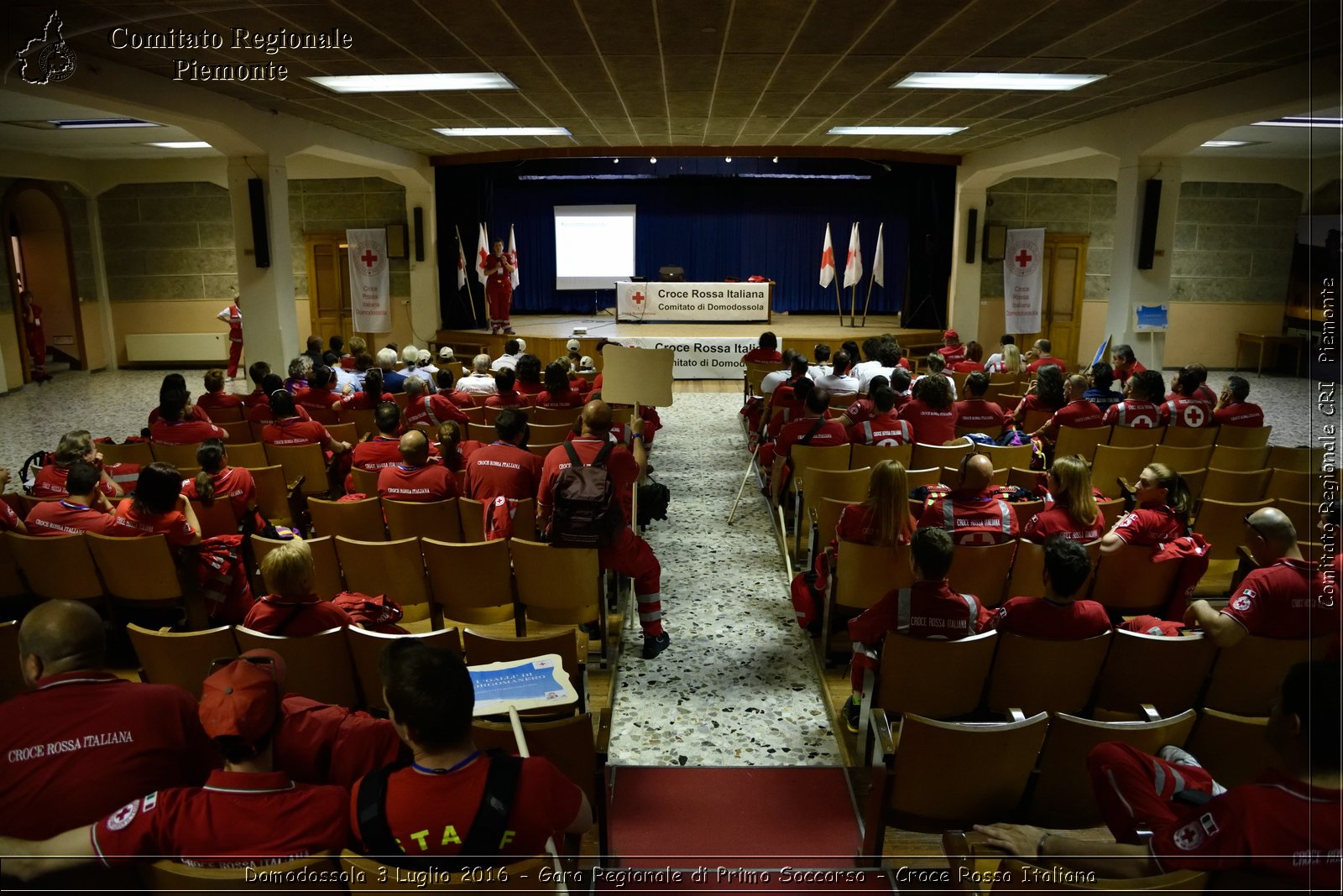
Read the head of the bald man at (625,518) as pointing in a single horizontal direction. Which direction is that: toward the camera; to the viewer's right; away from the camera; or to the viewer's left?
away from the camera

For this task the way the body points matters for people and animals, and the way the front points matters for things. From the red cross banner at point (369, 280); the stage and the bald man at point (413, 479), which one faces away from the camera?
the bald man

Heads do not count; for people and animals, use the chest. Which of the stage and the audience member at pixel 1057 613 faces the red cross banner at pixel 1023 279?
the audience member

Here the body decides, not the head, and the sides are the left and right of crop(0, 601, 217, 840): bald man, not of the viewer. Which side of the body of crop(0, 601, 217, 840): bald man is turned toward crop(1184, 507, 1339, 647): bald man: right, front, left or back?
right

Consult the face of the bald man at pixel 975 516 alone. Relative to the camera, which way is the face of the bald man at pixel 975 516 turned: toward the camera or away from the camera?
away from the camera

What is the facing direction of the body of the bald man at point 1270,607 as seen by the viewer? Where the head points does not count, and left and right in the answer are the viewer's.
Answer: facing away from the viewer and to the left of the viewer

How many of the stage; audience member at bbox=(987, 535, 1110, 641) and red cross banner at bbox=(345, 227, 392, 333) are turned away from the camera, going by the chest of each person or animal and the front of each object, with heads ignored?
1

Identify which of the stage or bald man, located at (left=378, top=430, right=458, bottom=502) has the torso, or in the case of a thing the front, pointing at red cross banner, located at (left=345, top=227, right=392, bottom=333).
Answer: the bald man

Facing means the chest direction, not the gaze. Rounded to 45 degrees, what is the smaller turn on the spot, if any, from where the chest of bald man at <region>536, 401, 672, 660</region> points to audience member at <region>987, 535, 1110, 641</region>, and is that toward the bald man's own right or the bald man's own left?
approximately 135° to the bald man's own right

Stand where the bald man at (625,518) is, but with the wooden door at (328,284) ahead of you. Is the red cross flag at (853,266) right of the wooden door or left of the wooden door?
right

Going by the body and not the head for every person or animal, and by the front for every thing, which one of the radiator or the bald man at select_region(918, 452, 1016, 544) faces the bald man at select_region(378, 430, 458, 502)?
the radiator

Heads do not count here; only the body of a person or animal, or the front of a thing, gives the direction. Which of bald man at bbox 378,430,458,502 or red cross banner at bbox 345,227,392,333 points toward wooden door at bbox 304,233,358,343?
the bald man

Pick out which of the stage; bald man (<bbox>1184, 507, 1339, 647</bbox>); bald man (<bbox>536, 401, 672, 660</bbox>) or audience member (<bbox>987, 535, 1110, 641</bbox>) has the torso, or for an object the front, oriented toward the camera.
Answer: the stage

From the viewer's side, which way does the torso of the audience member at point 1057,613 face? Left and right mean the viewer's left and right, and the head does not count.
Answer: facing away from the viewer

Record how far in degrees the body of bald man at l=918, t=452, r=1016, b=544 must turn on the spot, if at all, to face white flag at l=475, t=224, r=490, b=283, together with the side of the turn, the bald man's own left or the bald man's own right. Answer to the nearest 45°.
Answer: approximately 45° to the bald man's own left

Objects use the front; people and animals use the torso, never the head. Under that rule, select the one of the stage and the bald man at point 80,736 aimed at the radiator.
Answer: the bald man

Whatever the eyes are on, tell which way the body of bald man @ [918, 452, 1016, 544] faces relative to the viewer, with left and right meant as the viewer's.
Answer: facing away from the viewer
